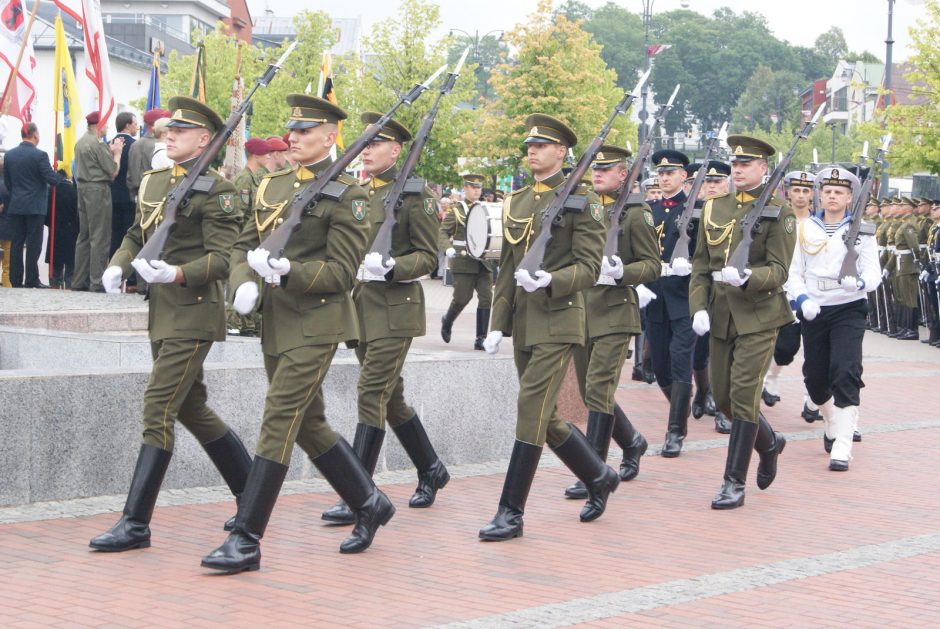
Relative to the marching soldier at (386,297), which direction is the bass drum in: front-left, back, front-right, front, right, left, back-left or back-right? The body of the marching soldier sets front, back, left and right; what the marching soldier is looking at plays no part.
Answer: back-right

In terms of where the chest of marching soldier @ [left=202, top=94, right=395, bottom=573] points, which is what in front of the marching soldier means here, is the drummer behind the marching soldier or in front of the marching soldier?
behind

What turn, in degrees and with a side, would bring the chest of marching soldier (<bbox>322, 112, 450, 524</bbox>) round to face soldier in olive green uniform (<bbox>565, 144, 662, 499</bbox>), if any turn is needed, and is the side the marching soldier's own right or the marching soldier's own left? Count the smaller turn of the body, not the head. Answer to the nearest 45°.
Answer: approximately 180°

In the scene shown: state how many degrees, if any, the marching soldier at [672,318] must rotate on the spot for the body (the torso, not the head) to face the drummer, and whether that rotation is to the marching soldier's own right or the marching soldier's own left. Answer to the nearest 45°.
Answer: approximately 90° to the marching soldier's own right

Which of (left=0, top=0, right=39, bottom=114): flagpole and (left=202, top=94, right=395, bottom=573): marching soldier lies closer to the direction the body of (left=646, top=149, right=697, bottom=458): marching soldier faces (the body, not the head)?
the marching soldier

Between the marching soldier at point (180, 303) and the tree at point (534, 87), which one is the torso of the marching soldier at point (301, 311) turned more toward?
the marching soldier

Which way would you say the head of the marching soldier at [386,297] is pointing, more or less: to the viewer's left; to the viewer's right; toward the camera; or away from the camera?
to the viewer's left
